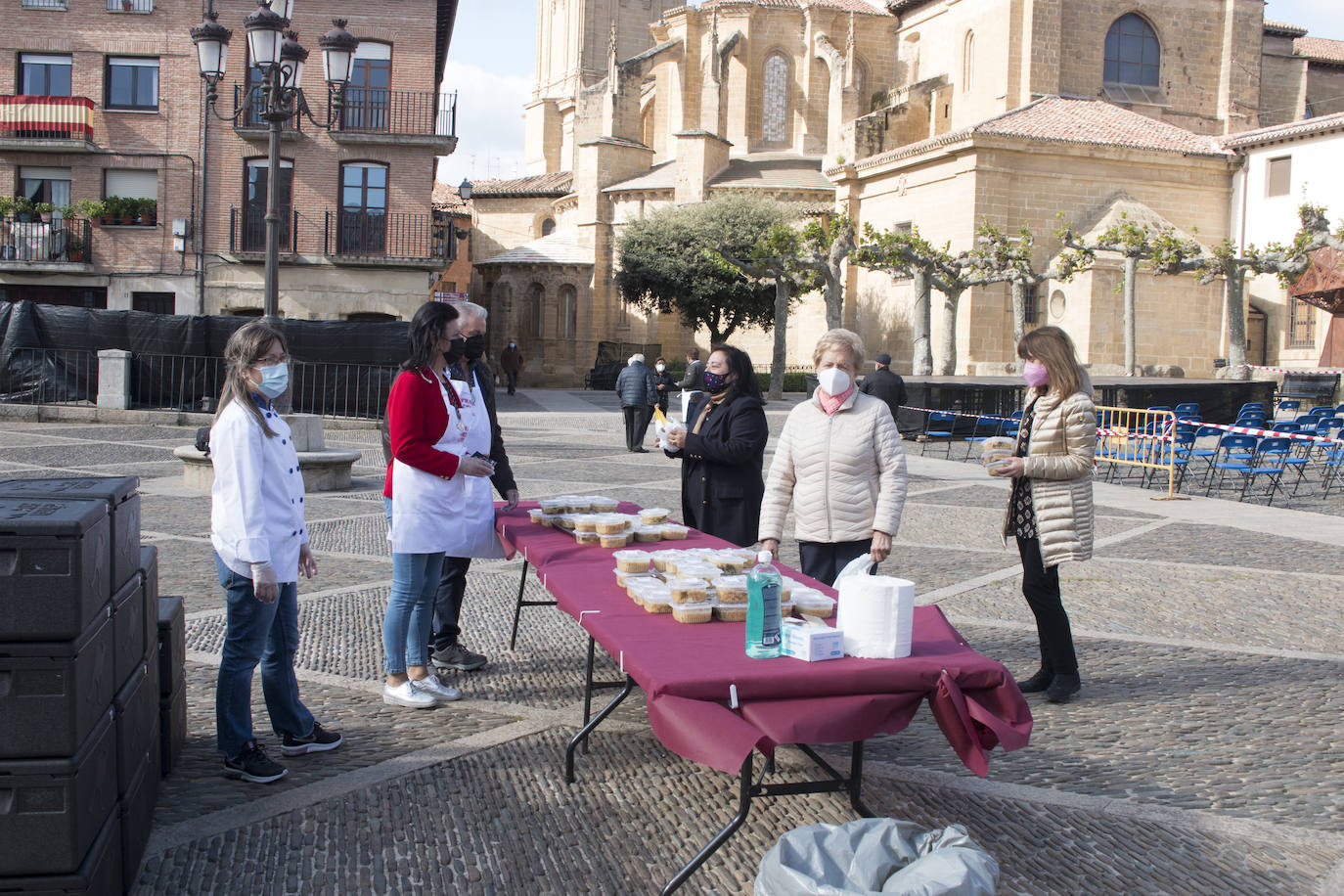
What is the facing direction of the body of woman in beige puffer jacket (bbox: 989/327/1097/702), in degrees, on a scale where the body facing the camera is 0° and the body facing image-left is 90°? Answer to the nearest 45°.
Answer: approximately 90°

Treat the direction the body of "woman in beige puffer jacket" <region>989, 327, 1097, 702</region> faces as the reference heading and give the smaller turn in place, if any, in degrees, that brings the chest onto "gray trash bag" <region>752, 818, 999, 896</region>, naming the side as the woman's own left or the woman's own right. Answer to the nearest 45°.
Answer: approximately 90° to the woman's own left

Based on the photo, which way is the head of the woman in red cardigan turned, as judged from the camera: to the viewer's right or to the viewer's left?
to the viewer's right

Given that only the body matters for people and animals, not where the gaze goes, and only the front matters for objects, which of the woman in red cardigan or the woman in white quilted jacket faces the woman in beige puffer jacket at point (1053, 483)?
the woman in red cardigan

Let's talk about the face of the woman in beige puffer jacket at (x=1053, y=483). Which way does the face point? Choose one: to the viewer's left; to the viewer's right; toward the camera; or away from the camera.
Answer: to the viewer's left

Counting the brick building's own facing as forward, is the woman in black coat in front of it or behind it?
in front

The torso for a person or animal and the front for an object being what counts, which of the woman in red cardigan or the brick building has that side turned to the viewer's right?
the woman in red cardigan

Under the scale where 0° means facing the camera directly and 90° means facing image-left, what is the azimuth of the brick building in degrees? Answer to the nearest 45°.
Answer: approximately 0°

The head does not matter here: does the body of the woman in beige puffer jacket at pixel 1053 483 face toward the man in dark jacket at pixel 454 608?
yes

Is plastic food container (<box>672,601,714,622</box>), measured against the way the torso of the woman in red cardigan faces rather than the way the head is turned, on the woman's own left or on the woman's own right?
on the woman's own right

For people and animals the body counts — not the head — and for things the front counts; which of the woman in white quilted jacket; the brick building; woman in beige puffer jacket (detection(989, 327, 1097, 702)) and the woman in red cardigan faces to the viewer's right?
the woman in red cardigan

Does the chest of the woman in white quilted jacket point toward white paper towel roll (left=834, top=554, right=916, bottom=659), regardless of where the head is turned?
yes

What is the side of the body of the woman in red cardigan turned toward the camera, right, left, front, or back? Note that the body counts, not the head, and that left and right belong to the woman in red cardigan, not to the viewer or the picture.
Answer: right

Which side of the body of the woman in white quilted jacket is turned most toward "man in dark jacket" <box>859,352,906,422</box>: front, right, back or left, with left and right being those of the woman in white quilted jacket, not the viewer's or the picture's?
back
